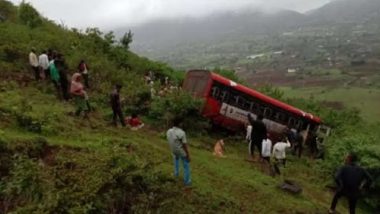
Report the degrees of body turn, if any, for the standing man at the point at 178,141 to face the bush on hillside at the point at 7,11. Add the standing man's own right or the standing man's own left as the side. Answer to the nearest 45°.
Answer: approximately 45° to the standing man's own left

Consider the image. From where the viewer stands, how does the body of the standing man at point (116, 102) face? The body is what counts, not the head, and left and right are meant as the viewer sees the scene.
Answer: facing to the right of the viewer

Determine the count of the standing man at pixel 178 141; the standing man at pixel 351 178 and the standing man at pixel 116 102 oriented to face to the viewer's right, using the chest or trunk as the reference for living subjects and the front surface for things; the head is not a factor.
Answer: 1

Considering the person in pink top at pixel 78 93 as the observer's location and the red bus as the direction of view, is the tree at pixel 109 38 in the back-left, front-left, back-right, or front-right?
front-left

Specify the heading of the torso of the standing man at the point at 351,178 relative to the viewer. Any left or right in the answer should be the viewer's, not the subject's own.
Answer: facing away from the viewer

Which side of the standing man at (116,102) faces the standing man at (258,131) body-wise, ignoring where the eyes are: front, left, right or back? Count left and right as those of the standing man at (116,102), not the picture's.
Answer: front

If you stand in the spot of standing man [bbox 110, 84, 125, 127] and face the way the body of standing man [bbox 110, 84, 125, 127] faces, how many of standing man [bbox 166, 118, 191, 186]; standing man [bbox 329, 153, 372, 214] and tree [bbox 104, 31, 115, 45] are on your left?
1

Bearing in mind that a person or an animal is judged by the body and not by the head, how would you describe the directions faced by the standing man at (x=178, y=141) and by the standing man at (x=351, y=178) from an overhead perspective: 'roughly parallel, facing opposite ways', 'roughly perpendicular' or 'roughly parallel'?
roughly parallel

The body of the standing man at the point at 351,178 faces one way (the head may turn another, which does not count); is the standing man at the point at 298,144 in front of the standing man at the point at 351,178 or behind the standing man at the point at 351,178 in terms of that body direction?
in front

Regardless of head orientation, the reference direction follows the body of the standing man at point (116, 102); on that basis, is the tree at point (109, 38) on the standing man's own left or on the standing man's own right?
on the standing man's own left

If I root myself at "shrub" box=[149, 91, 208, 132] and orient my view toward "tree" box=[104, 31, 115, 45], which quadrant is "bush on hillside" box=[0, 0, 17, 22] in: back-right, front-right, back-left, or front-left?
front-left

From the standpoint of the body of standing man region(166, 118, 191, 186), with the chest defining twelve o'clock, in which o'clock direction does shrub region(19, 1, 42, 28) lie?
The shrub is roughly at 11 o'clock from the standing man.

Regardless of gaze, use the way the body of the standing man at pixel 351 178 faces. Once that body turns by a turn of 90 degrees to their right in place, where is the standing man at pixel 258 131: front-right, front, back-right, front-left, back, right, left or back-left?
back-left

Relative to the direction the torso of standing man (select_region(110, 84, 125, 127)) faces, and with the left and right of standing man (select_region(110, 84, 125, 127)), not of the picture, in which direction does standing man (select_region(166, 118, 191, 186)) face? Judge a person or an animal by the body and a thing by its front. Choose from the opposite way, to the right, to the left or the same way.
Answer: to the left

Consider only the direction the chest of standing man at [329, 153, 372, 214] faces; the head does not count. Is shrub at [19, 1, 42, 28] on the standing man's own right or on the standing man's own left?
on the standing man's own left

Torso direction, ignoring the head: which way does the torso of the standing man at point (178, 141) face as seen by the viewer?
away from the camera

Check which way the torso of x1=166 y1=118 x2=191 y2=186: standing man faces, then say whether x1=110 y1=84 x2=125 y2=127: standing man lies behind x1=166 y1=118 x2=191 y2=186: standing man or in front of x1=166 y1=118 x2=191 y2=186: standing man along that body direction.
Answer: in front

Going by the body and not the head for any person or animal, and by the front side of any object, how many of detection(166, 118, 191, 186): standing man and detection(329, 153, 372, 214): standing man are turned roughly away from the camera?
2
